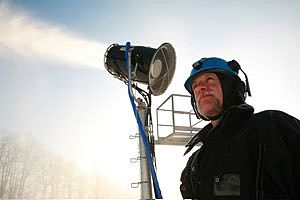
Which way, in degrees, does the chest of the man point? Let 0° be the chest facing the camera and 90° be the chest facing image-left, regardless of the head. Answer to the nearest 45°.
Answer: approximately 45°
